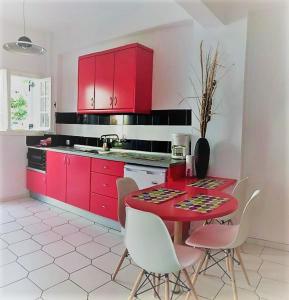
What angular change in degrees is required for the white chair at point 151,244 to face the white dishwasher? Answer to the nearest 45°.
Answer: approximately 45° to its left

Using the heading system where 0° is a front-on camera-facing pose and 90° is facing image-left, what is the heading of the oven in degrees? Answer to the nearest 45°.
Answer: approximately 45°

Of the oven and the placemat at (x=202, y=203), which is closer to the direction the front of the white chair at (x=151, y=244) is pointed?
the placemat

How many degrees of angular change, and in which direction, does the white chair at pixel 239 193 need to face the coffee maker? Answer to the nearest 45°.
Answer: approximately 45° to its right

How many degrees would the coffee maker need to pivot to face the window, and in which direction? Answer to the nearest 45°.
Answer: approximately 90° to its right

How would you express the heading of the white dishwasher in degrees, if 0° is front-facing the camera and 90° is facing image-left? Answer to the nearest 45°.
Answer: approximately 45°

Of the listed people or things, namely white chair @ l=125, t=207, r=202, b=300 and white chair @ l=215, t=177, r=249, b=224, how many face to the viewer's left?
1

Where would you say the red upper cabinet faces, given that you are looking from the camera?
facing the viewer and to the left of the viewer

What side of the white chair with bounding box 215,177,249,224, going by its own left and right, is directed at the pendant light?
front

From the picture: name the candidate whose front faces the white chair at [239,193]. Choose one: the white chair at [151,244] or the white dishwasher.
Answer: the white chair at [151,244]

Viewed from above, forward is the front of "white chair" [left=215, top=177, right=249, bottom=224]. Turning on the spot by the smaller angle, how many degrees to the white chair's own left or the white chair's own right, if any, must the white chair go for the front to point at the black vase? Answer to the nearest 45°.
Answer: approximately 45° to the white chair's own right

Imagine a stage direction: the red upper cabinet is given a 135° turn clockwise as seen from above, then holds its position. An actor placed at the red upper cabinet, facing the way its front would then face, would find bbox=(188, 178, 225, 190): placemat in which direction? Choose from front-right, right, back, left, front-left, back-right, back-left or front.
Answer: back-right

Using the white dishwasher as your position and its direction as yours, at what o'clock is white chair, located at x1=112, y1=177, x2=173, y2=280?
The white chair is roughly at 11 o'clock from the white dishwasher.

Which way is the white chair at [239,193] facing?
to the viewer's left

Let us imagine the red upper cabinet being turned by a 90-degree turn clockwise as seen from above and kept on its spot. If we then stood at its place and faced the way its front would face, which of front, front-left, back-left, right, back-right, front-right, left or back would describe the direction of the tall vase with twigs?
back

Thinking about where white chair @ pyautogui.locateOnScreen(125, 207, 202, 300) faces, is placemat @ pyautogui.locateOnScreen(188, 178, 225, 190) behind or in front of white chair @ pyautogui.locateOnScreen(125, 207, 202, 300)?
in front

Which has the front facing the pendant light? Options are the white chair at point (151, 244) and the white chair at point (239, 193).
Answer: the white chair at point (239, 193)

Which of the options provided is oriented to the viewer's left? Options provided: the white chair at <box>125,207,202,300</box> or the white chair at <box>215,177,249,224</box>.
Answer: the white chair at <box>215,177,249,224</box>

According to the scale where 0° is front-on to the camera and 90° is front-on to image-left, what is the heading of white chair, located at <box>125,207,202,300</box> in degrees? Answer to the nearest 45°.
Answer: approximately 225°
